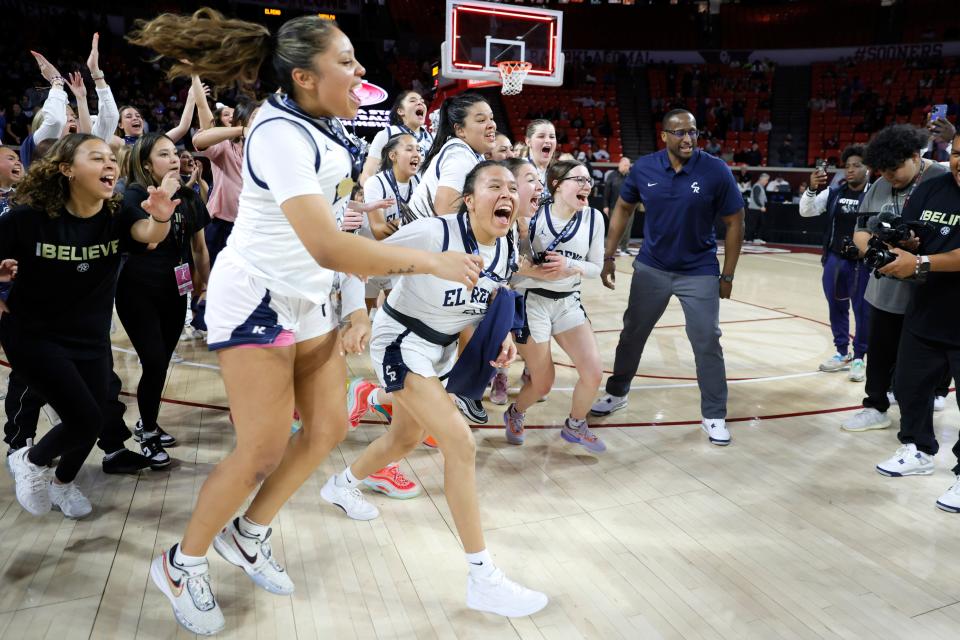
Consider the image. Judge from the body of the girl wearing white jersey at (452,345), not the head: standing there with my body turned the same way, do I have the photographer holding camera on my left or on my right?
on my left

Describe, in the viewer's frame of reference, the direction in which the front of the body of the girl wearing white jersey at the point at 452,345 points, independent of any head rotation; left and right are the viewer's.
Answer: facing the viewer and to the right of the viewer

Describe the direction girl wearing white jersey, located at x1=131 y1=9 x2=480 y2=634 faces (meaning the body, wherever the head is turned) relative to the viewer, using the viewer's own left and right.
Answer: facing to the right of the viewer

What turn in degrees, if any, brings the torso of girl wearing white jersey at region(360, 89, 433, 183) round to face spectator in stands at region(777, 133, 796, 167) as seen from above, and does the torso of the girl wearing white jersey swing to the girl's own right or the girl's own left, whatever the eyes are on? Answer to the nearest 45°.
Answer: approximately 90° to the girl's own left

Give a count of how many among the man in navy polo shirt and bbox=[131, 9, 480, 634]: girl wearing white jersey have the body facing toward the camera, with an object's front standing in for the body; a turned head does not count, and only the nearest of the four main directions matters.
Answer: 1

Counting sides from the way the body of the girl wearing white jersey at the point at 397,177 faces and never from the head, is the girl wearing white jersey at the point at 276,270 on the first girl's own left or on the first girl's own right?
on the first girl's own right

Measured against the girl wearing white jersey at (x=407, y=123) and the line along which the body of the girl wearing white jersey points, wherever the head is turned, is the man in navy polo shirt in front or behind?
in front

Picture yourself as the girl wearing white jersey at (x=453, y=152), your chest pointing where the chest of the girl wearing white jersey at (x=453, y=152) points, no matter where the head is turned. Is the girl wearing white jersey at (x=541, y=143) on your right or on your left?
on your left

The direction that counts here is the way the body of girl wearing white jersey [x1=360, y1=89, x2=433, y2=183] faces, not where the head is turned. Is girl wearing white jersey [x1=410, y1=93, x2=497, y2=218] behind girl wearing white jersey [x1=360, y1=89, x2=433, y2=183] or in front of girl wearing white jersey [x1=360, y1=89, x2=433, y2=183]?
in front
